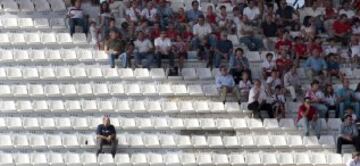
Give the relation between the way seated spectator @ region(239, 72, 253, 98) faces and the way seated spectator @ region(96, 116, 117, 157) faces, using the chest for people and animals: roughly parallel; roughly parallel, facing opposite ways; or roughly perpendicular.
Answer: roughly parallel

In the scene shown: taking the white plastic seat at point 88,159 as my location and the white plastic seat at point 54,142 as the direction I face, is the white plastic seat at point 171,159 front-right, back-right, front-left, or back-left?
back-right

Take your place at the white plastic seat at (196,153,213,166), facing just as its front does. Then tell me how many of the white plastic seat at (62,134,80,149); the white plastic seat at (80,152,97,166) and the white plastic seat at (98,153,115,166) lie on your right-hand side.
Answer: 3

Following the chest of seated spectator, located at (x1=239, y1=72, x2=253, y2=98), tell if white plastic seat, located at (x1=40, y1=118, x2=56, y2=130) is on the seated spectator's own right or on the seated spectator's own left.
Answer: on the seated spectator's own right

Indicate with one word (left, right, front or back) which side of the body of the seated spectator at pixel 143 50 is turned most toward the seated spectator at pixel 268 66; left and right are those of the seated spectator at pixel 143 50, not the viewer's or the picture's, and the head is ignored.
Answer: left

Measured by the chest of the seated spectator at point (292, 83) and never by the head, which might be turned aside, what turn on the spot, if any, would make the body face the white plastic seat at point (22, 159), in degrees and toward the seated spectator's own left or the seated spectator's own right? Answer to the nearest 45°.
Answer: approximately 90° to the seated spectator's own right

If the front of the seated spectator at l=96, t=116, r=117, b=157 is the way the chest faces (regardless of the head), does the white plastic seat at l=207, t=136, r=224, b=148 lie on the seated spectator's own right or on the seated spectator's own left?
on the seated spectator's own left

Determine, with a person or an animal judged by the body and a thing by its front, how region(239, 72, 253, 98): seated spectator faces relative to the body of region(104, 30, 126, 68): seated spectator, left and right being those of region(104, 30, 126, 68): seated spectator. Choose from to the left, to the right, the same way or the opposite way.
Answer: the same way

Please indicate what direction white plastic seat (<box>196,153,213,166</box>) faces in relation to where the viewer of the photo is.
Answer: facing the viewer

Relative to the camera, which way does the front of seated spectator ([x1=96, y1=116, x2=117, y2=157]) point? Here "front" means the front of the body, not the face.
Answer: toward the camera

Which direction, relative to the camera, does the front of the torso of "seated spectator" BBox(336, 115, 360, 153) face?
toward the camera

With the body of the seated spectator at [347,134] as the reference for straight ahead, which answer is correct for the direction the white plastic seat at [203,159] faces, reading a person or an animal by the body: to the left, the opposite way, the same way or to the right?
the same way

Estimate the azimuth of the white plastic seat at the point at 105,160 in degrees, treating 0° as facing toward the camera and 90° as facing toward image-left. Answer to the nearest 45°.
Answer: approximately 0°

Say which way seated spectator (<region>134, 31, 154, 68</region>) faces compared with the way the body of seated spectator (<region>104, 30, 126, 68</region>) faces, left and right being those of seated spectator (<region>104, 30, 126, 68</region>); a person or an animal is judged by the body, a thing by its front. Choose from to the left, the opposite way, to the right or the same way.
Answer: the same way

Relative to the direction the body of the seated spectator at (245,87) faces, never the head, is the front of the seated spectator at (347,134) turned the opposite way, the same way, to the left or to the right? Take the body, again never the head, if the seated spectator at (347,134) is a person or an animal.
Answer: the same way
